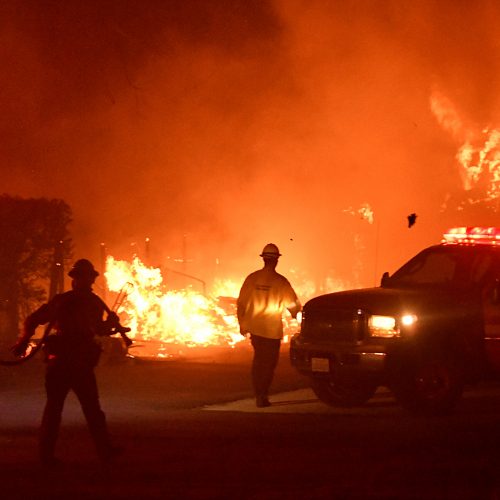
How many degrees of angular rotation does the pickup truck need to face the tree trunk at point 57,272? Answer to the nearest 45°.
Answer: approximately 90° to its right

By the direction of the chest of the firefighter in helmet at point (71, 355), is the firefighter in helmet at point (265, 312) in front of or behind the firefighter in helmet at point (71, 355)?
in front

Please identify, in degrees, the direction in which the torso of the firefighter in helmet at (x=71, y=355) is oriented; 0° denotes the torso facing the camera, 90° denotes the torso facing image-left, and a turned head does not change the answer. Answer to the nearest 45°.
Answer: approximately 225°

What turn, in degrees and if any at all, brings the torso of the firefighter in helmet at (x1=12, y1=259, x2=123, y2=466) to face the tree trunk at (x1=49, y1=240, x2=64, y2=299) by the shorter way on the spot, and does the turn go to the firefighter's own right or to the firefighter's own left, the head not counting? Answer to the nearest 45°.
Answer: approximately 45° to the firefighter's own left

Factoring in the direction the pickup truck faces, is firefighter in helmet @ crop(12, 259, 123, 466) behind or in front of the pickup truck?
in front

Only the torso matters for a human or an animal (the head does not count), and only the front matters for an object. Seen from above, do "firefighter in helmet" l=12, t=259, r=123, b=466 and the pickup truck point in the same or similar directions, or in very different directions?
very different directions

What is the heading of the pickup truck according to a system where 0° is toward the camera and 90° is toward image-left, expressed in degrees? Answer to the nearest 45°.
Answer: approximately 45°

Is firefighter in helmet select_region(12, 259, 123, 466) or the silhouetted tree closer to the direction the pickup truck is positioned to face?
the firefighter in helmet

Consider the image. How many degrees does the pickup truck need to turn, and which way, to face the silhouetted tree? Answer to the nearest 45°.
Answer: approximately 90° to its right
